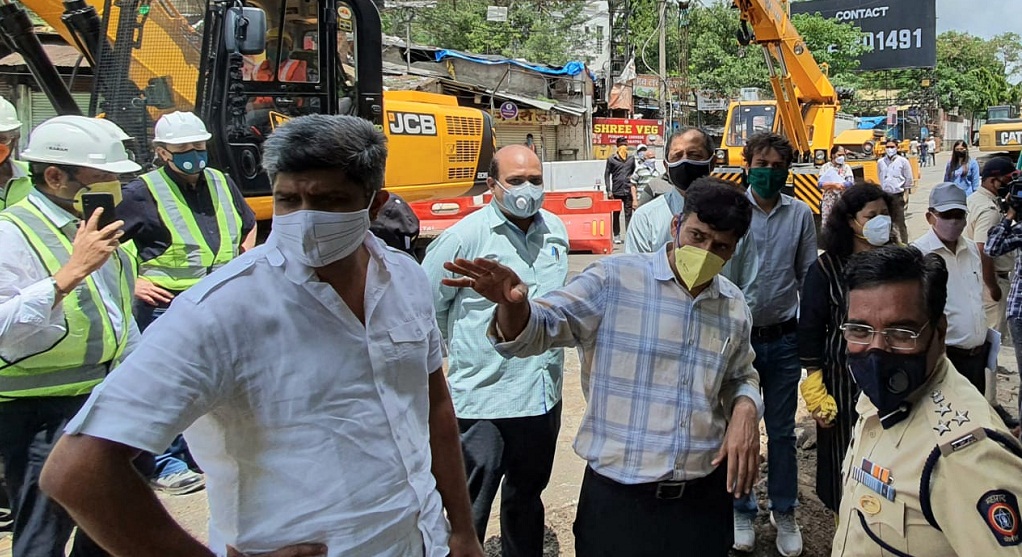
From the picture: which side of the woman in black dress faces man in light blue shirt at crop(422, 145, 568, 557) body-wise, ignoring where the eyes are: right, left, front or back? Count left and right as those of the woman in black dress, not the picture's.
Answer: right

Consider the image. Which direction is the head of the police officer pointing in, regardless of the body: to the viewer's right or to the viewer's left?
to the viewer's left

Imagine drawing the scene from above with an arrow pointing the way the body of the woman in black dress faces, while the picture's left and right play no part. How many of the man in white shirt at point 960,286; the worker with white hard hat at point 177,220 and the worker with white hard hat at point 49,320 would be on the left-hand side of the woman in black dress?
1

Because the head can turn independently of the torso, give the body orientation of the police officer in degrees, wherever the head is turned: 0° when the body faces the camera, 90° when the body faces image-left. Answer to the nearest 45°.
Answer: approximately 45°

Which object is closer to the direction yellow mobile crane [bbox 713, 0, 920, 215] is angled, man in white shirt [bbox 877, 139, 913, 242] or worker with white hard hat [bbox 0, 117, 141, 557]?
the worker with white hard hat

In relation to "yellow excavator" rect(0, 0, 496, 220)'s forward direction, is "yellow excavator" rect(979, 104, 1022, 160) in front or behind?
behind

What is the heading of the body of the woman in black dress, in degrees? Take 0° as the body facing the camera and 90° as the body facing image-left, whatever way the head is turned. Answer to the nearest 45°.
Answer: approximately 315°

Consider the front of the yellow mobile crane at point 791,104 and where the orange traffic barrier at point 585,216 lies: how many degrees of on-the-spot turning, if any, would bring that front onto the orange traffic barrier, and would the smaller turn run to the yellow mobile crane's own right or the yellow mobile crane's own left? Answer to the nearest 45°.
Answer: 0° — it already faces it

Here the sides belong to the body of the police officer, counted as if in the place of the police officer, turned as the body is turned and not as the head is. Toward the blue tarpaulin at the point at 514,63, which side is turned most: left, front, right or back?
right

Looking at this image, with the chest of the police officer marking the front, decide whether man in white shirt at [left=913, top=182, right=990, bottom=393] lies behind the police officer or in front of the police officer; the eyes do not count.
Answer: behind

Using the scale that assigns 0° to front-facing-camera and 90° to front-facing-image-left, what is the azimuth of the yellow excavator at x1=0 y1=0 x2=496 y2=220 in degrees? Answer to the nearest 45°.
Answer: approximately 45°
